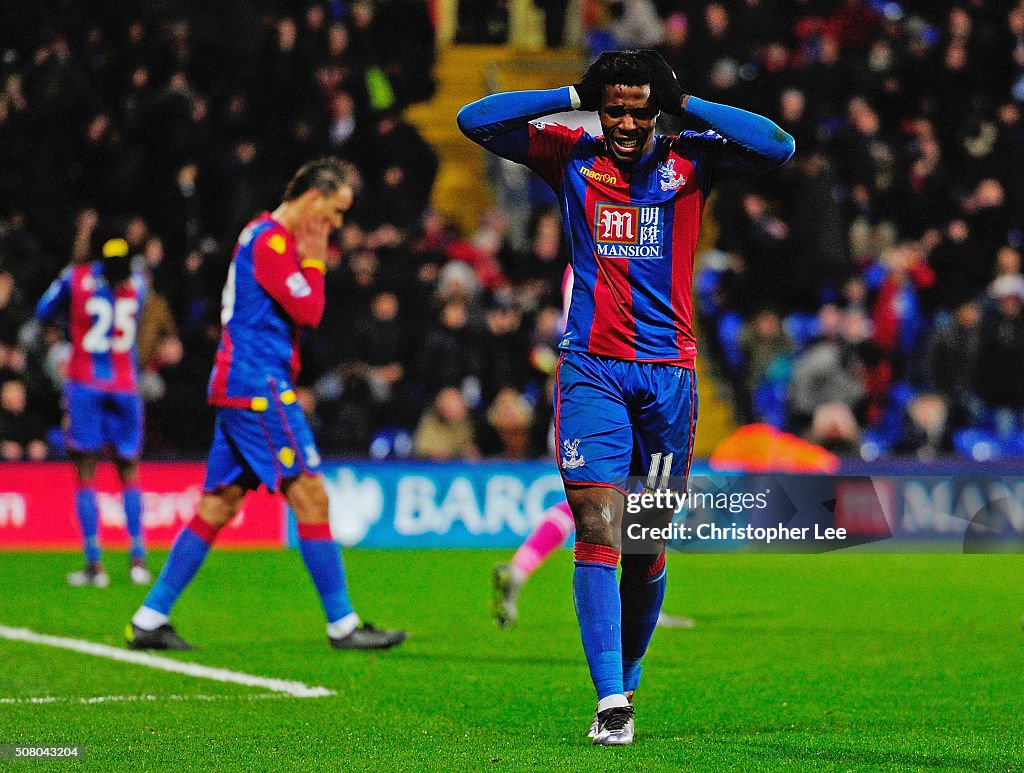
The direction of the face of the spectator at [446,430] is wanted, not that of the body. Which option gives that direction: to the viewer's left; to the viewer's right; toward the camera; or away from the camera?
toward the camera

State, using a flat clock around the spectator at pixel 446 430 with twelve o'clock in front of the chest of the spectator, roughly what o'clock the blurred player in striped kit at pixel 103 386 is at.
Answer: The blurred player in striped kit is roughly at 1 o'clock from the spectator.

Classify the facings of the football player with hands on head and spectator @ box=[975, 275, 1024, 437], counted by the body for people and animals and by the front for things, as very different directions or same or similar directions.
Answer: same or similar directions

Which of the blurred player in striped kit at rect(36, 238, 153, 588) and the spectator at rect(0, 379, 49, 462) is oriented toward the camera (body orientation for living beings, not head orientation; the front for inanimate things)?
the spectator

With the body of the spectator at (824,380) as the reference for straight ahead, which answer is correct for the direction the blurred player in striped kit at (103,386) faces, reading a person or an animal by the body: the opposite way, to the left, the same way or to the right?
the opposite way

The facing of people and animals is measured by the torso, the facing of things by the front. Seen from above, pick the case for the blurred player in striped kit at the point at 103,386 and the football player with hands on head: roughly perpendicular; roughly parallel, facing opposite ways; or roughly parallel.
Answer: roughly parallel, facing opposite ways

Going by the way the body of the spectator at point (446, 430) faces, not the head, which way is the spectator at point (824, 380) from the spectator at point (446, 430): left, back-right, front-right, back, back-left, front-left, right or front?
left

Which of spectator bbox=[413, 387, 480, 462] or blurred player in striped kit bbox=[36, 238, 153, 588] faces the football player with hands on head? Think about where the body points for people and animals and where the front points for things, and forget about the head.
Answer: the spectator

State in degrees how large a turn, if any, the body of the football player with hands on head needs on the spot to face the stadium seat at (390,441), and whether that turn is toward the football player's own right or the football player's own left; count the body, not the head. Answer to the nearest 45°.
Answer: approximately 180°

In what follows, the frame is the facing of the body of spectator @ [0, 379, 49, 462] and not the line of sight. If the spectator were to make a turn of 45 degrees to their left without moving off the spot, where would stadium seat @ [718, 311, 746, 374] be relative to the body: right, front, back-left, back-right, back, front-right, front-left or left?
front-left

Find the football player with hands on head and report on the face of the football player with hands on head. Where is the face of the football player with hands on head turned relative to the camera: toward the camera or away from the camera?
toward the camera

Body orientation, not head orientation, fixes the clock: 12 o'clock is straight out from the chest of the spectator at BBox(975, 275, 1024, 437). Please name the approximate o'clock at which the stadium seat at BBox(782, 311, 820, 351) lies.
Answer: The stadium seat is roughly at 3 o'clock from the spectator.

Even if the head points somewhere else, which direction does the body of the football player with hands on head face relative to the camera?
toward the camera

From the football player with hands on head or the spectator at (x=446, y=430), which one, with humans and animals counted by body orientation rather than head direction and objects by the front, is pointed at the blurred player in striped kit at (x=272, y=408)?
the spectator

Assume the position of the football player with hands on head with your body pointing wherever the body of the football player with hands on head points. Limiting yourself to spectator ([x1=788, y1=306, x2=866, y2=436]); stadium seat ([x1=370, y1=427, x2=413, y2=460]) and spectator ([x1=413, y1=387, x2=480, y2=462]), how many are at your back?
3

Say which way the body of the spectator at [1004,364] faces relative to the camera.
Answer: toward the camera
